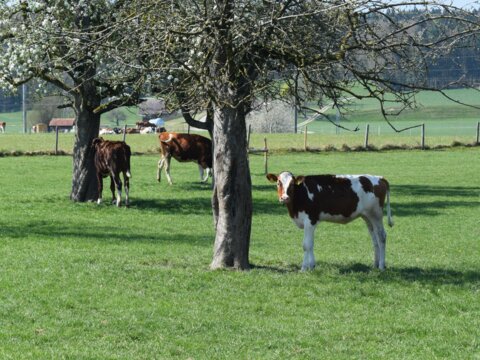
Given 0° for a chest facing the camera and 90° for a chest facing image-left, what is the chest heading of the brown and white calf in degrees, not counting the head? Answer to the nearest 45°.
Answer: approximately 90°

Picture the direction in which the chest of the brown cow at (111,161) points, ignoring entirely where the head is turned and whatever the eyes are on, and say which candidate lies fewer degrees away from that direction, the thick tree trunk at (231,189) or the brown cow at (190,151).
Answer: the brown cow

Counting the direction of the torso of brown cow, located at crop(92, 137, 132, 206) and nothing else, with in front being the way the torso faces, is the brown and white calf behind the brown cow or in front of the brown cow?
behind

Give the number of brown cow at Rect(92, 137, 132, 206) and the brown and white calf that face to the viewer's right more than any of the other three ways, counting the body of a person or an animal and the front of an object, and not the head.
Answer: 0

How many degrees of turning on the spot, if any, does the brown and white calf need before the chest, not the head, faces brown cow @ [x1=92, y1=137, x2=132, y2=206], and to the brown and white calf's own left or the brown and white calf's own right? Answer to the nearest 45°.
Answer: approximately 45° to the brown and white calf's own right

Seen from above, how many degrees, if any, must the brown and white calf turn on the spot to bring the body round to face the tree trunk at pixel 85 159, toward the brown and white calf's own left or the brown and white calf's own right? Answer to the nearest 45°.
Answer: approximately 45° to the brown and white calf's own right

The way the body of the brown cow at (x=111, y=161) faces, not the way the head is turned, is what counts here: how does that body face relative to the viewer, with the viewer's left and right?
facing away from the viewer and to the left of the viewer

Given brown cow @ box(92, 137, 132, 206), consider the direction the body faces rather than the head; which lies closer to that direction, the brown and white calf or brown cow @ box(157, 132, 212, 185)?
the brown cow
